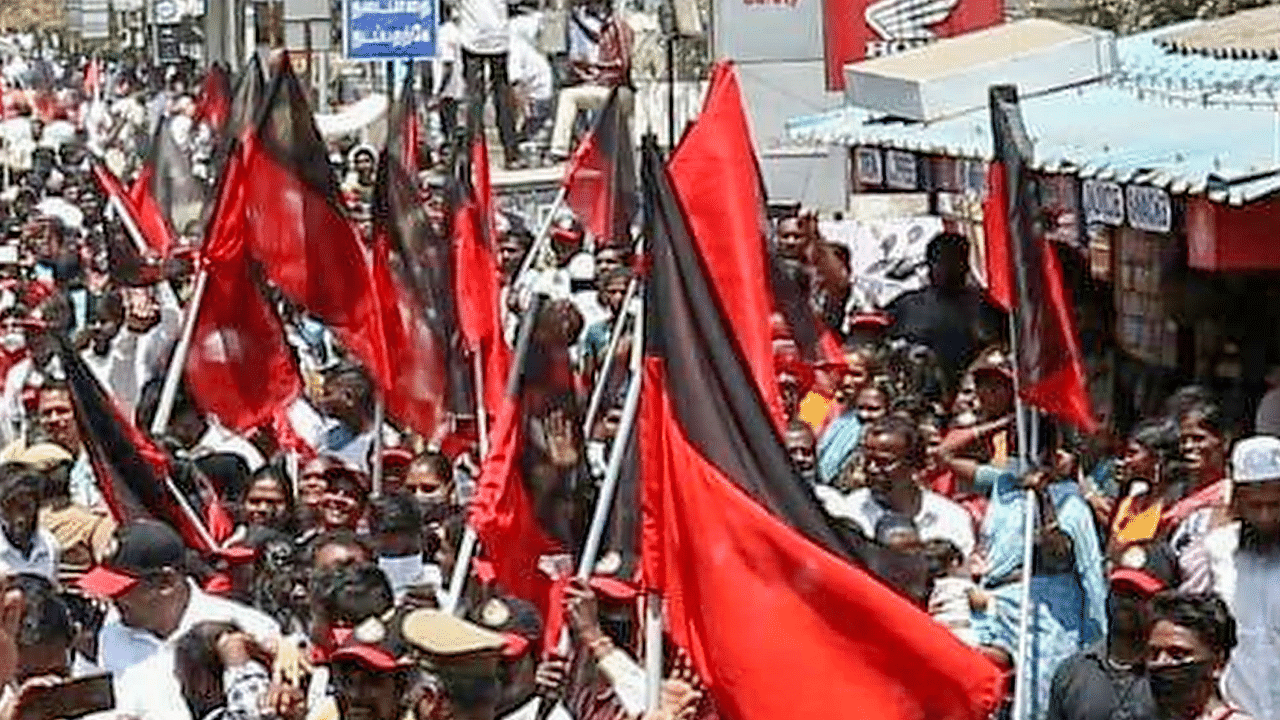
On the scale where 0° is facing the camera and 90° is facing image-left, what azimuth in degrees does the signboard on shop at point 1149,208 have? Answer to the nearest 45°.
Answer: approximately 0°

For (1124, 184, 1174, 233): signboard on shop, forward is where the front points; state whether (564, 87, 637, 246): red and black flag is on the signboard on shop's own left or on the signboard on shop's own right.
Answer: on the signboard on shop's own right

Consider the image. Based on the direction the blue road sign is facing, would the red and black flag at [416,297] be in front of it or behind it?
in front

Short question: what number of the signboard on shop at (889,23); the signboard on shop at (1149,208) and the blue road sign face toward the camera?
3

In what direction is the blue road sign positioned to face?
toward the camera

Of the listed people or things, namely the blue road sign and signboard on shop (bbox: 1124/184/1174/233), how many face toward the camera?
2

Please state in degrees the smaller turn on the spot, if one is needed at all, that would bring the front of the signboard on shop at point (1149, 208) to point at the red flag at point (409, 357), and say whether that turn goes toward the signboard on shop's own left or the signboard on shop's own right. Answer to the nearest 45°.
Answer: approximately 90° to the signboard on shop's own right

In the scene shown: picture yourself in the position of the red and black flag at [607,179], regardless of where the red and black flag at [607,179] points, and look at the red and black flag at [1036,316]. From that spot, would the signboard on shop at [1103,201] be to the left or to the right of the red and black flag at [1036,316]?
left

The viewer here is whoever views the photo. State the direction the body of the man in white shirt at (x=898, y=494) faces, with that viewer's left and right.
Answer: facing the viewer and to the left of the viewer

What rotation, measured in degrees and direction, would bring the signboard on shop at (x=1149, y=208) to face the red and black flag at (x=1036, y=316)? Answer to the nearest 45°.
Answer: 0° — it already faces it

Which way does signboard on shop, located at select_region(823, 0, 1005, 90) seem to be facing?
toward the camera

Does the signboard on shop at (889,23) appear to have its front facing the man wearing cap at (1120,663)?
yes

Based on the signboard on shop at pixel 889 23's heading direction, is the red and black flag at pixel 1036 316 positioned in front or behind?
in front
